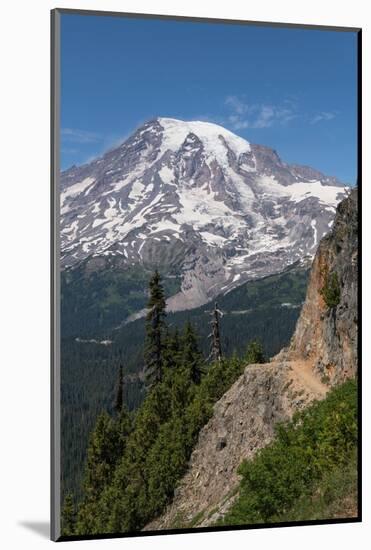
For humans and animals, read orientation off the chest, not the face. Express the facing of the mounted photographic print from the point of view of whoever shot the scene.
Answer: facing the viewer and to the right of the viewer
